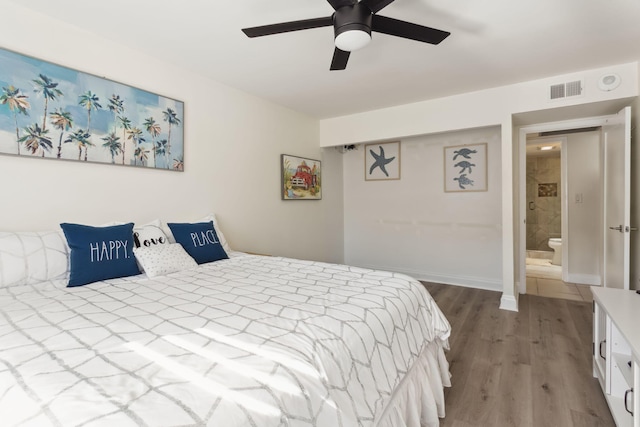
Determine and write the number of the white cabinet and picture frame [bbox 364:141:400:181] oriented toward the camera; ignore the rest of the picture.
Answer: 1

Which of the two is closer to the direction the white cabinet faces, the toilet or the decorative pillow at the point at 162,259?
the decorative pillow

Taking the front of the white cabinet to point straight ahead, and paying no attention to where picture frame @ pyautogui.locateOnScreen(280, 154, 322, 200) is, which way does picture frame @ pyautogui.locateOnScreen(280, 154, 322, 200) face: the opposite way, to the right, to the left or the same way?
the opposite way

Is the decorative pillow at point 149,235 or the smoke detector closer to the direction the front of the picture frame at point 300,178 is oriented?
the smoke detector

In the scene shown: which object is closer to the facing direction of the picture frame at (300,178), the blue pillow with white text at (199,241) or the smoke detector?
the smoke detector

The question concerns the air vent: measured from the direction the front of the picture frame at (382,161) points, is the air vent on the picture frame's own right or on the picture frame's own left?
on the picture frame's own left

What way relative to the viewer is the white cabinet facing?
to the viewer's left

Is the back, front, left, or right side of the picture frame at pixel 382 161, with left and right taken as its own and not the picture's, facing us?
front

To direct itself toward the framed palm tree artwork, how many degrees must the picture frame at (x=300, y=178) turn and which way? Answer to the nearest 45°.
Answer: approximately 90° to its right

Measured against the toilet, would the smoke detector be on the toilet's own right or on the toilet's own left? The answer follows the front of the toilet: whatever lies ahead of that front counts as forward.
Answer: on the toilet's own left

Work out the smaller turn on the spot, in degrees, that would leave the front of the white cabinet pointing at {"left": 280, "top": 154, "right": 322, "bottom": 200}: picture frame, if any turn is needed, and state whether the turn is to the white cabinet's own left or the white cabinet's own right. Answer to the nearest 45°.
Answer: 0° — it already faces it
